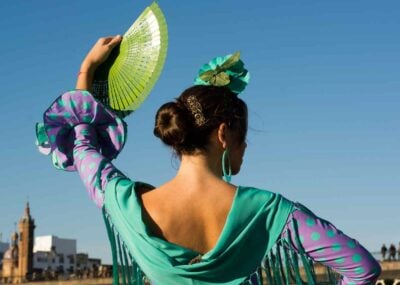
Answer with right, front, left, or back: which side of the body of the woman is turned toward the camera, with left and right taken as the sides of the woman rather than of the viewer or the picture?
back

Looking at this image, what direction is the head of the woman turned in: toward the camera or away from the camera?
away from the camera
